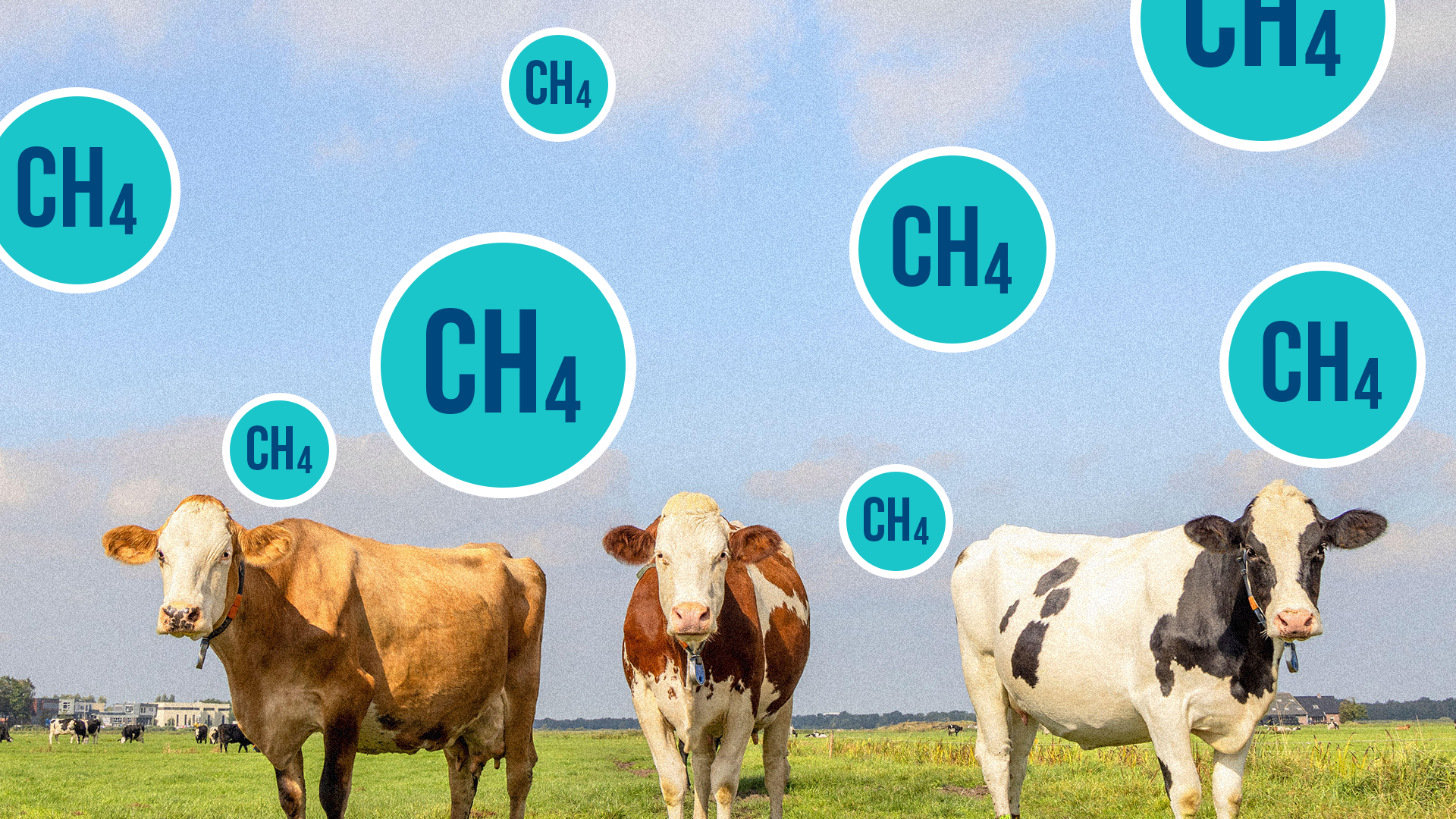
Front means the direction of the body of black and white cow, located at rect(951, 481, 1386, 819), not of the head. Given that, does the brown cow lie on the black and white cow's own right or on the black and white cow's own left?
on the black and white cow's own right

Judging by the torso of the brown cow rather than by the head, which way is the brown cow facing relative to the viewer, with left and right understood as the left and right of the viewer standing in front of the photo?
facing the viewer and to the left of the viewer

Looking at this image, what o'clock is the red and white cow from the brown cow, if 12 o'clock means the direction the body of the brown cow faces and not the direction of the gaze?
The red and white cow is roughly at 8 o'clock from the brown cow.

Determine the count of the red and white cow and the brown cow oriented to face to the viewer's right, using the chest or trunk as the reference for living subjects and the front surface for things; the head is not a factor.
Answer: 0

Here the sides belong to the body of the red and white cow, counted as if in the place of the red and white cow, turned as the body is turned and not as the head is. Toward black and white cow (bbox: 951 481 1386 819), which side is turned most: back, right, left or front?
left

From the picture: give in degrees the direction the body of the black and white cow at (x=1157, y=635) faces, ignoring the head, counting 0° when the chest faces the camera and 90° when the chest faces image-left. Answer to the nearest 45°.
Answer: approximately 315°

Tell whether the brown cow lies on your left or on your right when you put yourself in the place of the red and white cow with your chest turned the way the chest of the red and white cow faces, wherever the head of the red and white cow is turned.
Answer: on your right

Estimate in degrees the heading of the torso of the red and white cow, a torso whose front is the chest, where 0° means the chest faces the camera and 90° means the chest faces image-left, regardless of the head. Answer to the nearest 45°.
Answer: approximately 0°
